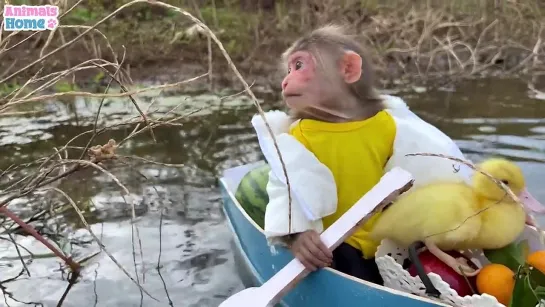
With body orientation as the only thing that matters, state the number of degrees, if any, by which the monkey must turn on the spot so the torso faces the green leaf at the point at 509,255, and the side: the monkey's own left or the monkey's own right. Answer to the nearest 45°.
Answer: approximately 90° to the monkey's own left

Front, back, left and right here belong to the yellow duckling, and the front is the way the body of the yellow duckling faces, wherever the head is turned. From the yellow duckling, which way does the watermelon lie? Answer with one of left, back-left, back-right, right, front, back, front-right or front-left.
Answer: back-left

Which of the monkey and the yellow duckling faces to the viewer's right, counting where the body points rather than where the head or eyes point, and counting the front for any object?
the yellow duckling

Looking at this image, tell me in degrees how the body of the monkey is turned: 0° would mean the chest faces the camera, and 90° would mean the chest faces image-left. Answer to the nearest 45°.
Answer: approximately 45°

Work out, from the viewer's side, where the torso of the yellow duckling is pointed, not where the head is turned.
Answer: to the viewer's right
